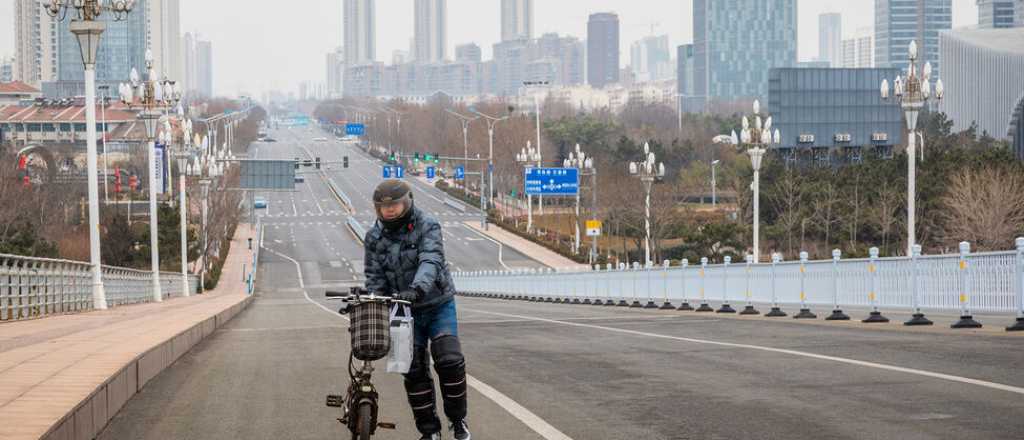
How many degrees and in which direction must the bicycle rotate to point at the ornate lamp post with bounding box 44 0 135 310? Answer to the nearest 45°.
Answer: approximately 180°

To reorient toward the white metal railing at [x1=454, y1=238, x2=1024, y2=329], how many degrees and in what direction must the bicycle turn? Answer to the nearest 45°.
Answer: approximately 135° to its left

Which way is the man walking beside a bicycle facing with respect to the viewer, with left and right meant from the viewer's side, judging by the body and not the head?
facing the viewer and to the left of the viewer

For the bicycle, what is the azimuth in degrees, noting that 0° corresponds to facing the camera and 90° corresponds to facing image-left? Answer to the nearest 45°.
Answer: approximately 0°

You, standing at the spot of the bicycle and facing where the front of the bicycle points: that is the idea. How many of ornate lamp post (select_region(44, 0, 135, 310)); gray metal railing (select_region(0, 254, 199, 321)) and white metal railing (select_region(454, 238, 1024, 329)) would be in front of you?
0

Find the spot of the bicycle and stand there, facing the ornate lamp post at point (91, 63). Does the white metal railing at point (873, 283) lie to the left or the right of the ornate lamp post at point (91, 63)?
right
